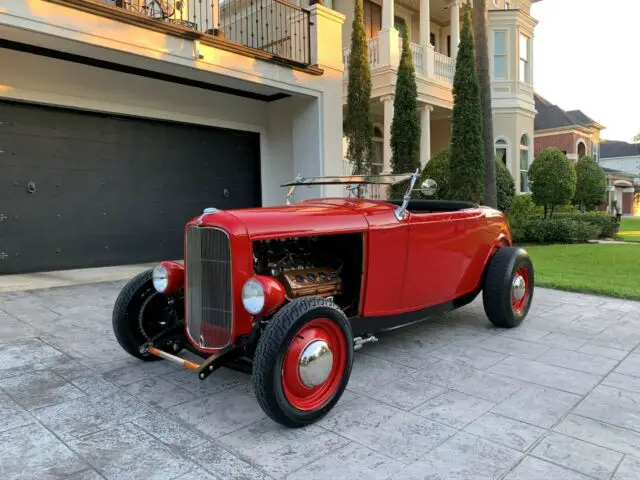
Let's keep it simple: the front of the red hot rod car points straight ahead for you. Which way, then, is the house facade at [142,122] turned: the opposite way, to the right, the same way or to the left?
to the left

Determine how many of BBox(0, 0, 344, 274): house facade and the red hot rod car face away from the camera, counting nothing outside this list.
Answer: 0

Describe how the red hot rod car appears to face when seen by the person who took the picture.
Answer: facing the viewer and to the left of the viewer

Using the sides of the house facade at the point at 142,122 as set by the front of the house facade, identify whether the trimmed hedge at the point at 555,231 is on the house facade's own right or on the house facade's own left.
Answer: on the house facade's own left

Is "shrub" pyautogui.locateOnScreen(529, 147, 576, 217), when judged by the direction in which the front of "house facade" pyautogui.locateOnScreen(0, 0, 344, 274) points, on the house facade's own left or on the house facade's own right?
on the house facade's own left

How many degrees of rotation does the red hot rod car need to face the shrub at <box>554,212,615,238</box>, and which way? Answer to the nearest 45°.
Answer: approximately 180°

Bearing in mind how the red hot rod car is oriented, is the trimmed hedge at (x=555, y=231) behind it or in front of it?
behind

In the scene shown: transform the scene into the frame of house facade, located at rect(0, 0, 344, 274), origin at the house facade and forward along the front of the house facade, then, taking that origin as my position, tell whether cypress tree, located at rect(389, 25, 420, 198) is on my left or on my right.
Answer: on my left

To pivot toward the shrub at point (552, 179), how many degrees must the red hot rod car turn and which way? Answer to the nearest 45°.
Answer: approximately 180°

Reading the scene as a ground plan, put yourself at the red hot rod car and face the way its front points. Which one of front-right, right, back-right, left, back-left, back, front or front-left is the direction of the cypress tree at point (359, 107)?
back-right

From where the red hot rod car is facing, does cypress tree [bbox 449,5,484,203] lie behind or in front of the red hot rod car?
behind
